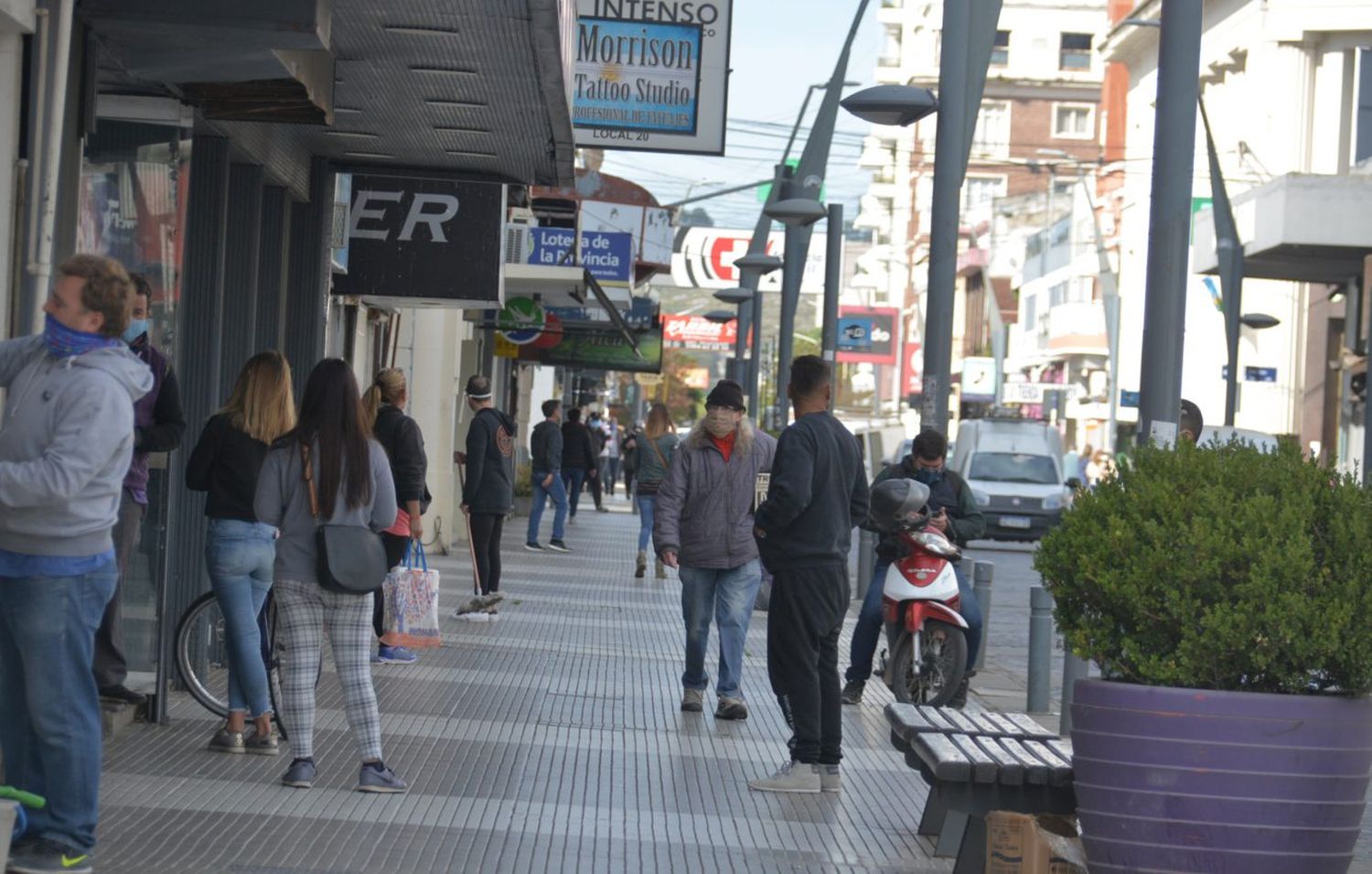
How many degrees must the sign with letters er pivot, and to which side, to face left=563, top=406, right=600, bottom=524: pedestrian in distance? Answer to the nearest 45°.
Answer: approximately 180°

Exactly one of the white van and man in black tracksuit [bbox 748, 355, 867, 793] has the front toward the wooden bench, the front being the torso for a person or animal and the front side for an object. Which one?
the white van

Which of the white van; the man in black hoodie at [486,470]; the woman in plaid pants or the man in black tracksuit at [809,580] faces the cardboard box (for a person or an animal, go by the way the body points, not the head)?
the white van

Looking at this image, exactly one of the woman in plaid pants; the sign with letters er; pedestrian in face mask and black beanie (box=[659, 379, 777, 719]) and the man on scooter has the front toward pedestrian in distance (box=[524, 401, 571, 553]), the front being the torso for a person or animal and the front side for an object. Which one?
the woman in plaid pants

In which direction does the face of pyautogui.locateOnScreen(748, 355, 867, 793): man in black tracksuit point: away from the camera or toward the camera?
away from the camera

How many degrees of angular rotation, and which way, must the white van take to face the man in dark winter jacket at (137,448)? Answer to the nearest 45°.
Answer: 0° — it already faces them

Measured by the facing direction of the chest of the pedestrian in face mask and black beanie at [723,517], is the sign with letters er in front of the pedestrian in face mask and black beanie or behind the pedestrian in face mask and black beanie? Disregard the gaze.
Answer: behind

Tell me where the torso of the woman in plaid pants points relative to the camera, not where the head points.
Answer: away from the camera

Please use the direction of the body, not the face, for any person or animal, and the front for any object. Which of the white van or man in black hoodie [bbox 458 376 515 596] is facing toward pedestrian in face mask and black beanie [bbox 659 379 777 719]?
the white van

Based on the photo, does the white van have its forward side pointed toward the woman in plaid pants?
yes
